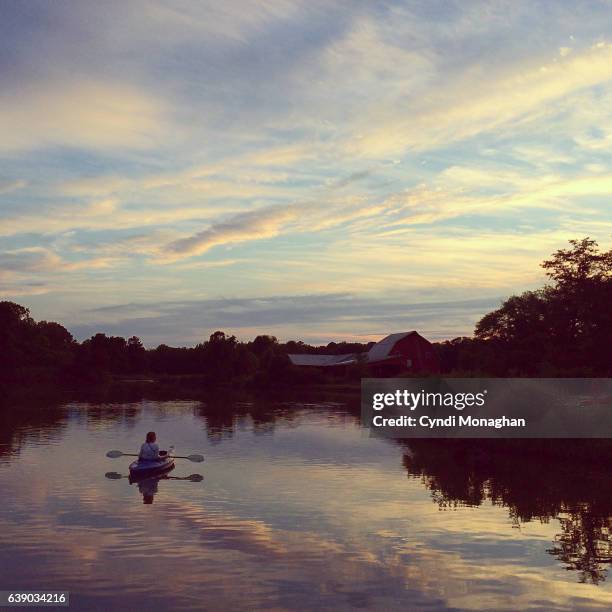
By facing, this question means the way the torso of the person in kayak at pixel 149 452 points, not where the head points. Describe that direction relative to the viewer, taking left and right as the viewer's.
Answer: facing away from the viewer and to the right of the viewer
